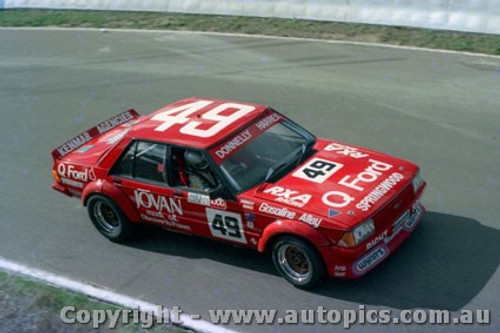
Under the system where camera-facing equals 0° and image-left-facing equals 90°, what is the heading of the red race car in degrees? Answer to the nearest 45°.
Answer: approximately 315°
